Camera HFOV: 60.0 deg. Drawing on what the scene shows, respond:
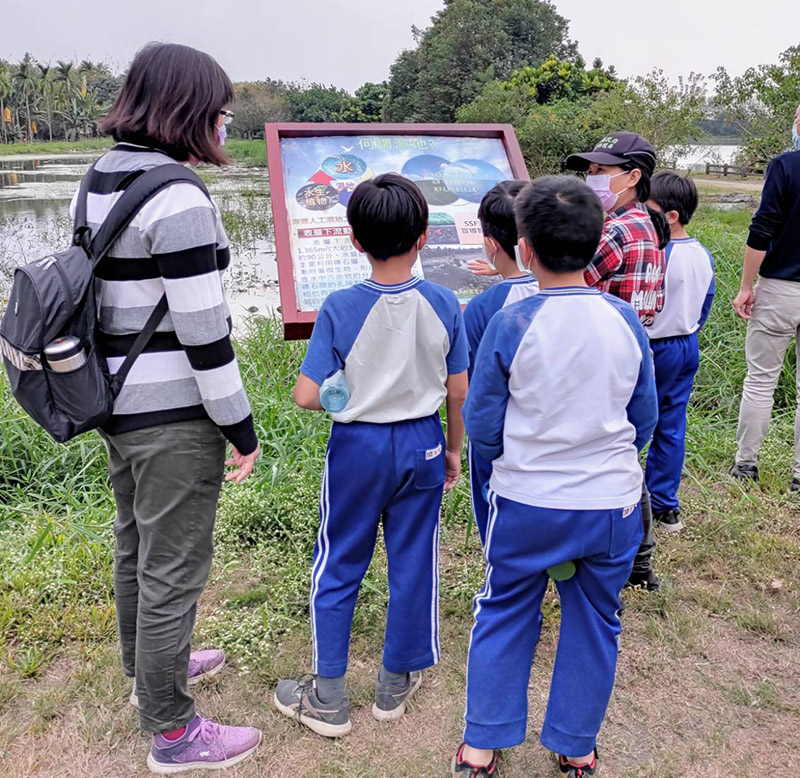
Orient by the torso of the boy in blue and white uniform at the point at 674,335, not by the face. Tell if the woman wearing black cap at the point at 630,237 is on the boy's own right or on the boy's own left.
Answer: on the boy's own left

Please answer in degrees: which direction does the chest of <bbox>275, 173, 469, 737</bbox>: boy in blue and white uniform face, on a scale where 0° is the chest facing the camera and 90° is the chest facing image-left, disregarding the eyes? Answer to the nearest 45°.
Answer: approximately 180°

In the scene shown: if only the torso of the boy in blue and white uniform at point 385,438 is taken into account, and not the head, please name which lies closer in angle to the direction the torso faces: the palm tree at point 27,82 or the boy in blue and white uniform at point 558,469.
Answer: the palm tree

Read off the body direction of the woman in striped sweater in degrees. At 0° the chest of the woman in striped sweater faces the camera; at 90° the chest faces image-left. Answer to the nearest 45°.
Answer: approximately 225°

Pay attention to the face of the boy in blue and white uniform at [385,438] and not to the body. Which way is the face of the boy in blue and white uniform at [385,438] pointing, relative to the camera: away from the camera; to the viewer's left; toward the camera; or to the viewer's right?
away from the camera
